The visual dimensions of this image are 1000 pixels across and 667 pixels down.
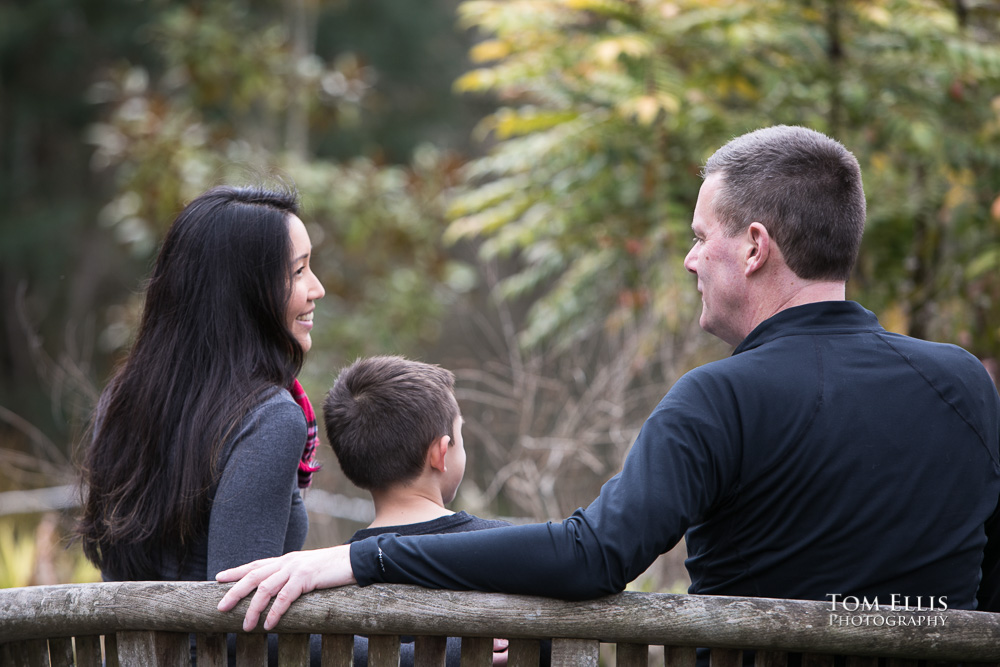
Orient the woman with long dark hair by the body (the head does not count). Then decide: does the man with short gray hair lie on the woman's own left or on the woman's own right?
on the woman's own right

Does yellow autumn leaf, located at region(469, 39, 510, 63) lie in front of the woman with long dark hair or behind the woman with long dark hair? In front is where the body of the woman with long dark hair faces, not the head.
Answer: in front

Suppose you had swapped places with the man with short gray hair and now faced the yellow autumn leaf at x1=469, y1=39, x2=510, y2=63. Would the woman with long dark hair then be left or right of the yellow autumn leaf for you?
left

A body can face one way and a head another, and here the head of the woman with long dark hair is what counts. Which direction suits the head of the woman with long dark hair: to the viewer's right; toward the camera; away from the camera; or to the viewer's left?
to the viewer's right

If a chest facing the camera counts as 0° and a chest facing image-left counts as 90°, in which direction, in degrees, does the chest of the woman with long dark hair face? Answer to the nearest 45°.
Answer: approximately 225°

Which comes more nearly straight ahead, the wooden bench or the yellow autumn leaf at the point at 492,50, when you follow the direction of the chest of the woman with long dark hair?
the yellow autumn leaf
